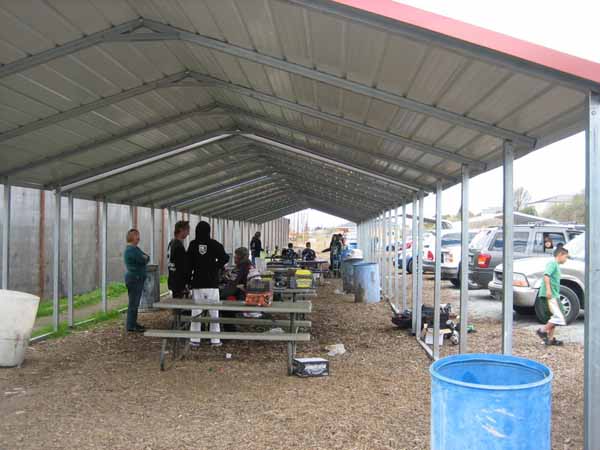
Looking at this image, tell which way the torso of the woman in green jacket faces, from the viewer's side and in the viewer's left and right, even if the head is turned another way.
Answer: facing to the right of the viewer

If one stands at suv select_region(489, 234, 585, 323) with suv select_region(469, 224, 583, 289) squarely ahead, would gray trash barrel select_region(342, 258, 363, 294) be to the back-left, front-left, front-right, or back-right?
front-left

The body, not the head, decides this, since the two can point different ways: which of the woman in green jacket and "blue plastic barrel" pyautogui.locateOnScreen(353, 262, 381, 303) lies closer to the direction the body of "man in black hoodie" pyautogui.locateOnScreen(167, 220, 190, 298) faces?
the blue plastic barrel

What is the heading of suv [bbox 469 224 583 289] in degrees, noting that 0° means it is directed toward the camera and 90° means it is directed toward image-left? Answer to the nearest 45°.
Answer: approximately 225°

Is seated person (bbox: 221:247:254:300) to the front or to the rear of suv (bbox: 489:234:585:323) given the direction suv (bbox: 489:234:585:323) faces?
to the front

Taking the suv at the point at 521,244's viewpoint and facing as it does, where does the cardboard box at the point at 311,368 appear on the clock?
The cardboard box is roughly at 5 o'clock from the suv.

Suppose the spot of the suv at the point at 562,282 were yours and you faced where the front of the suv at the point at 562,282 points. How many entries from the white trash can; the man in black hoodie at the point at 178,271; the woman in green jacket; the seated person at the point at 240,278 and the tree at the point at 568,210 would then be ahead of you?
4

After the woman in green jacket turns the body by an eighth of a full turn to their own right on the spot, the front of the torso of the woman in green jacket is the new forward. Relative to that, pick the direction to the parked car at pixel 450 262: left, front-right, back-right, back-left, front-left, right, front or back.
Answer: left

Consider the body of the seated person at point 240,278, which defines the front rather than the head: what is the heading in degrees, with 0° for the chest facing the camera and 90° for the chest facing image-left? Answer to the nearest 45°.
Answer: approximately 90°

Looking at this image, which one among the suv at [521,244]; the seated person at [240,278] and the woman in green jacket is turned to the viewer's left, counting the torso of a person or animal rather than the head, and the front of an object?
the seated person

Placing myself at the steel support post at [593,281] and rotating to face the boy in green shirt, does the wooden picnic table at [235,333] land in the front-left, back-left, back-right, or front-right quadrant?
front-left
